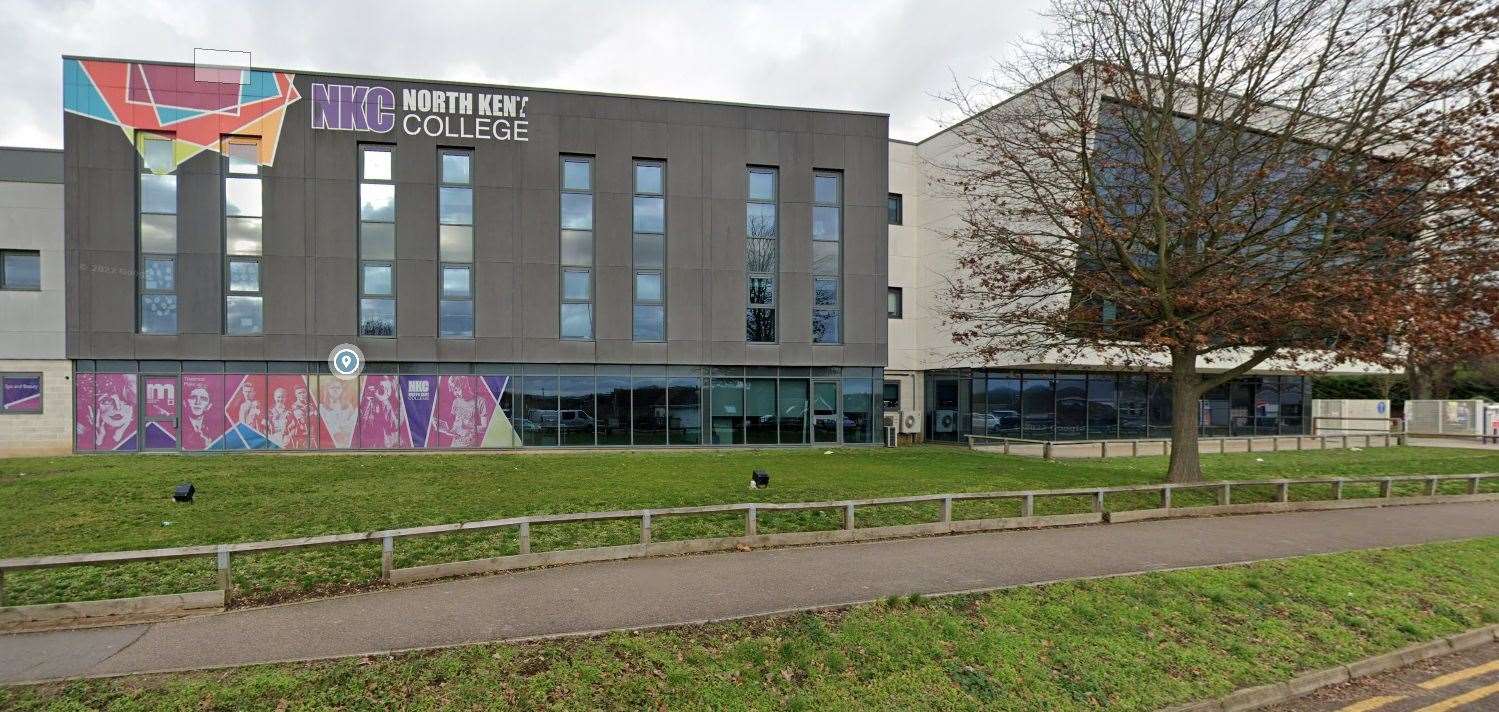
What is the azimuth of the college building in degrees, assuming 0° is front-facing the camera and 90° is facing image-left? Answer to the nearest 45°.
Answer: approximately 0°
